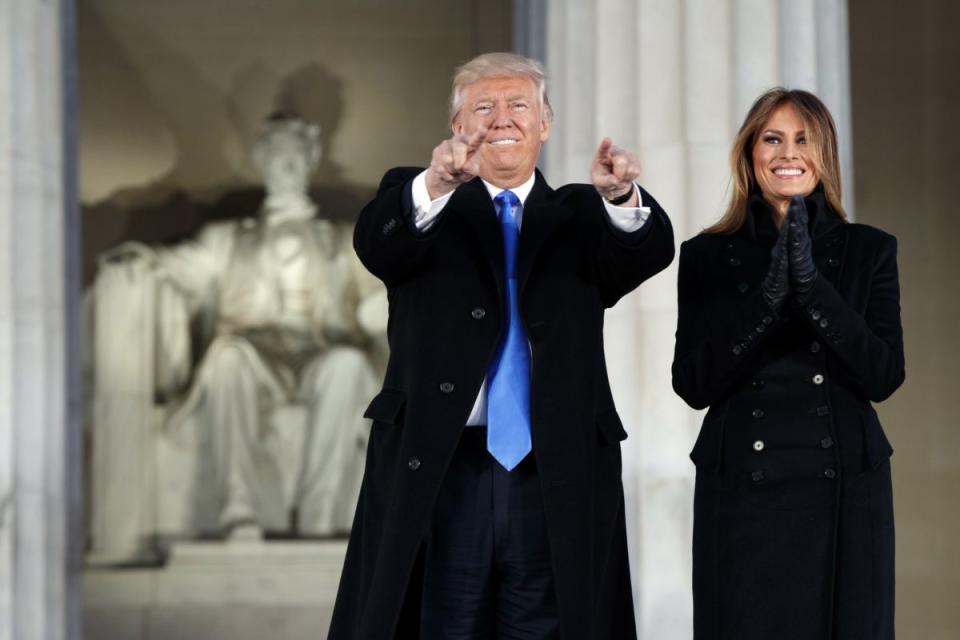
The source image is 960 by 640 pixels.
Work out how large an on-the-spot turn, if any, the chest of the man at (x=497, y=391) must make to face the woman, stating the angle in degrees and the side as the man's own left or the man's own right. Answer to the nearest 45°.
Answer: approximately 90° to the man's own left

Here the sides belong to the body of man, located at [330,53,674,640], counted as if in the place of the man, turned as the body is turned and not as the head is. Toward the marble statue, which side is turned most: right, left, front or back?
back

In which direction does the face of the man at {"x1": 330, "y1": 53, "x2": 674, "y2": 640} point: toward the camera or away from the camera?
toward the camera

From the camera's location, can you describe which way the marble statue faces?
facing the viewer

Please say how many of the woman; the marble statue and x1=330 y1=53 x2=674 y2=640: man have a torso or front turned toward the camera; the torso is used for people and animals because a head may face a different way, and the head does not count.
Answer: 3

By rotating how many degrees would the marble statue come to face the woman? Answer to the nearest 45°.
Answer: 0° — it already faces them

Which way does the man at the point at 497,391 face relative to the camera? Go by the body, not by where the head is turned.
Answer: toward the camera

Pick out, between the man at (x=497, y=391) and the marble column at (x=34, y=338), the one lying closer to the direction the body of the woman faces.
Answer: the man

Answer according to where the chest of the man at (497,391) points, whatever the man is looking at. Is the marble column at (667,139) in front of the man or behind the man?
behind

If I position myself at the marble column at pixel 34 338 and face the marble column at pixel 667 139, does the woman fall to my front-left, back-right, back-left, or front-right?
front-right

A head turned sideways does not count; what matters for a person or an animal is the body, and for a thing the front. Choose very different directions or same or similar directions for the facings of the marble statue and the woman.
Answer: same or similar directions

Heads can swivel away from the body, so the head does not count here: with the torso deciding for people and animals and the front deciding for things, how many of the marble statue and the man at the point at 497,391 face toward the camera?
2

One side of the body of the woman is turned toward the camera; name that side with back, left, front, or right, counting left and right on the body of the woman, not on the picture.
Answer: front

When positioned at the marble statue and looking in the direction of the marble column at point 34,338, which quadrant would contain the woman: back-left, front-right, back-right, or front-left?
front-left

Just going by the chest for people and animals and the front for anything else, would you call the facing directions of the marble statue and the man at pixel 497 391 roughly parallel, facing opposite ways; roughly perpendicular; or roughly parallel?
roughly parallel

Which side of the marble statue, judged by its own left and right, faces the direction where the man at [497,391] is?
front

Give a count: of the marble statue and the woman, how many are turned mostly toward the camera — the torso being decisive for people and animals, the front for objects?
2
